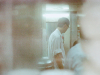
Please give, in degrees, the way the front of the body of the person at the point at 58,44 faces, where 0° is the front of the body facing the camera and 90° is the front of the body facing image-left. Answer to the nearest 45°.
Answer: approximately 270°
